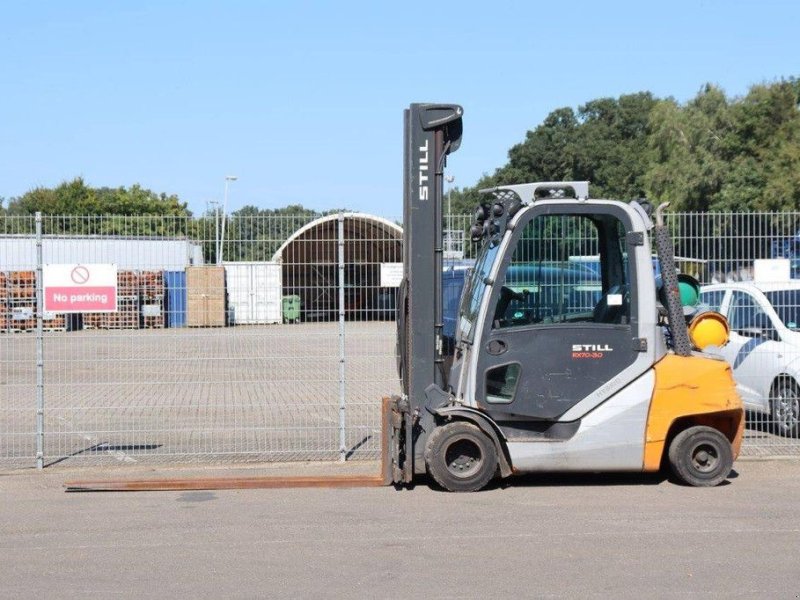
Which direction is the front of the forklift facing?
to the viewer's left

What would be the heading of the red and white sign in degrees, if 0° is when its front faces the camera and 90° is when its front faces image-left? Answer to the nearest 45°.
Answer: approximately 0°

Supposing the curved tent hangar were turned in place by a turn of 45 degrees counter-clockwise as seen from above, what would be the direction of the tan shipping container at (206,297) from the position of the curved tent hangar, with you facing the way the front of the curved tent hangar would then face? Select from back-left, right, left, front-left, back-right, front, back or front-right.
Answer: back-right

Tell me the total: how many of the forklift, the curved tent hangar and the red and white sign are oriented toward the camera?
2

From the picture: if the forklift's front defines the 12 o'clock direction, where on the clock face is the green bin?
The green bin is roughly at 3 o'clock from the forklift.

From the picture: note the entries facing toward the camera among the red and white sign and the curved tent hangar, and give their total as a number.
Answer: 2
